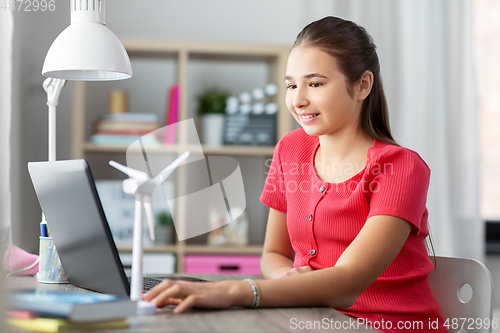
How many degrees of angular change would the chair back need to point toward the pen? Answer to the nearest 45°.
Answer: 0° — it already faces it

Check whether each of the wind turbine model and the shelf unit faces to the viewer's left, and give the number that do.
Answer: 0

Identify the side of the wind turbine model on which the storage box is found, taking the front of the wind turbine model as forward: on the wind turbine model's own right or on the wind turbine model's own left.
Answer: on the wind turbine model's own left

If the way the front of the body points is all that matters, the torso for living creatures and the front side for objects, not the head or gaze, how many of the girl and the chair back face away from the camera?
0

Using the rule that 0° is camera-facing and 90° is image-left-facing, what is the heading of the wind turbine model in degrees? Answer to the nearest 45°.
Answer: approximately 315°

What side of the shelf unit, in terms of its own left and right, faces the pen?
front

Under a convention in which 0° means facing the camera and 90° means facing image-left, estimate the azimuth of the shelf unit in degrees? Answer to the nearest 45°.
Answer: approximately 0°

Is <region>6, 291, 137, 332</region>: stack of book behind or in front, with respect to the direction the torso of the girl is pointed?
in front

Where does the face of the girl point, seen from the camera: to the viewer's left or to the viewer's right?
to the viewer's left

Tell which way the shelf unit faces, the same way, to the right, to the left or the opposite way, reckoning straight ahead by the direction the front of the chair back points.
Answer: to the left

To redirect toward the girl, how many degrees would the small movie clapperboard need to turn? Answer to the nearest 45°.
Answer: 0° — it already faces them

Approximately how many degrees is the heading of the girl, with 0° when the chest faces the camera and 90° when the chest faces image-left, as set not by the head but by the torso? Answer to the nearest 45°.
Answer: approximately 45°

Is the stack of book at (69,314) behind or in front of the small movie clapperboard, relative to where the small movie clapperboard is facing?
in front
